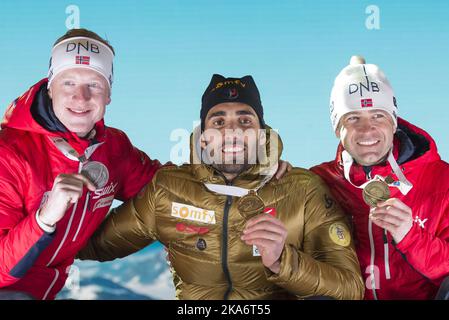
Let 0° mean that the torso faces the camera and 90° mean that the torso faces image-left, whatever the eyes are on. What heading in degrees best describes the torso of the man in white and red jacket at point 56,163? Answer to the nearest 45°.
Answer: approximately 315°

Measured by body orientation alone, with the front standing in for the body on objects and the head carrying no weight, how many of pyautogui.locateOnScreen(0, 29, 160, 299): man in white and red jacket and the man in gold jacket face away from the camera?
0

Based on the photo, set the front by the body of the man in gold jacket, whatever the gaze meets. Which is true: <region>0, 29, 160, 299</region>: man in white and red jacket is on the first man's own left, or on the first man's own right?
on the first man's own right

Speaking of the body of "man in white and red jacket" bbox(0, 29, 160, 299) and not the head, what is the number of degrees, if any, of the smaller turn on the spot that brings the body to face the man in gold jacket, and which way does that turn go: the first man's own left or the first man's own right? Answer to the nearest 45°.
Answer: approximately 45° to the first man's own left

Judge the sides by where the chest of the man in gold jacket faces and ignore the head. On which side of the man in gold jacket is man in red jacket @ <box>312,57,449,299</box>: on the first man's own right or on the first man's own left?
on the first man's own left

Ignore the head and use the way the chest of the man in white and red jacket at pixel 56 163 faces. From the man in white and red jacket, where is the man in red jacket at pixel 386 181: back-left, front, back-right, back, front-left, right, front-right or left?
front-left
